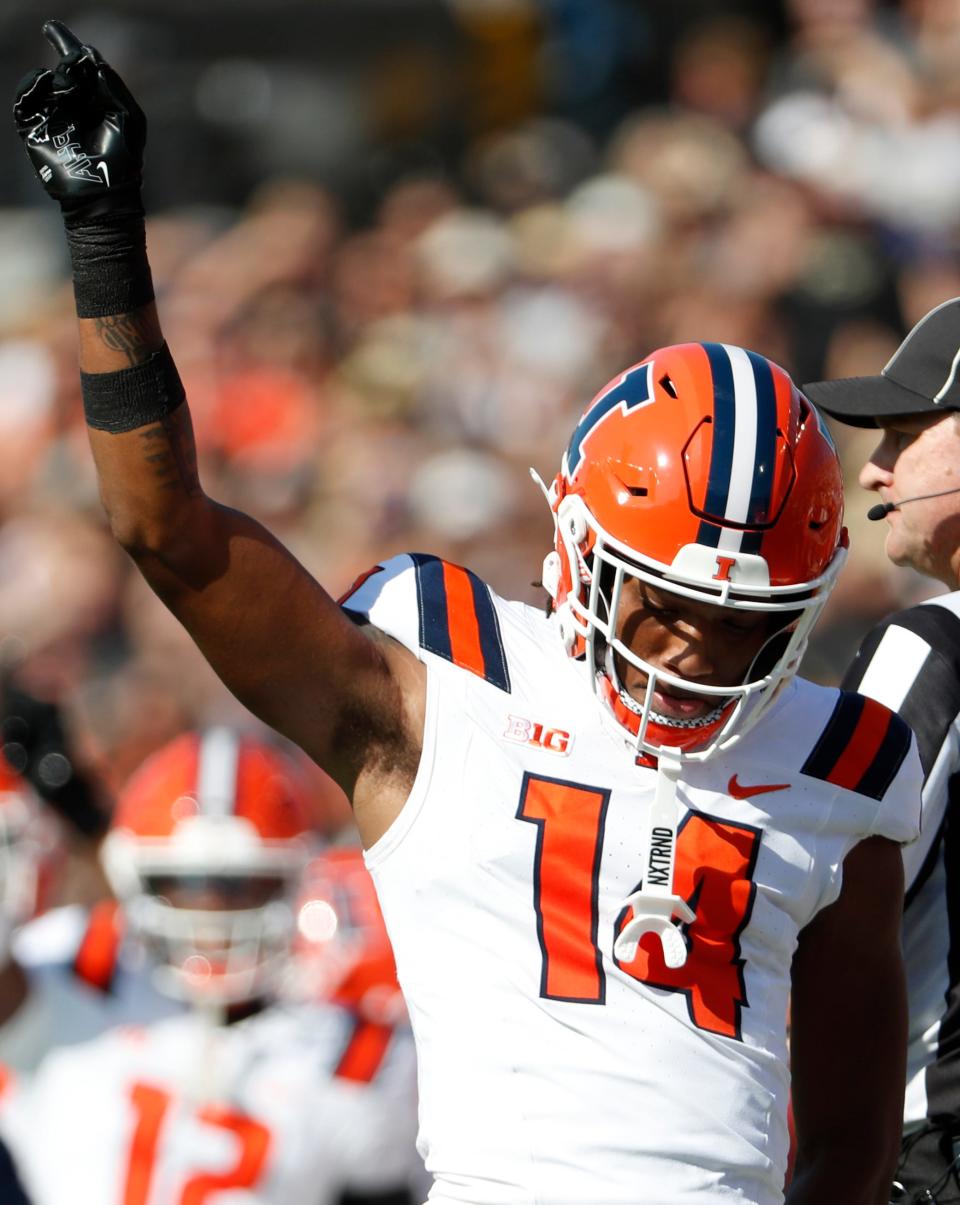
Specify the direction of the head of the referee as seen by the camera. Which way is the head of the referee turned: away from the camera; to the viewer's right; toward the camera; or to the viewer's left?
to the viewer's left

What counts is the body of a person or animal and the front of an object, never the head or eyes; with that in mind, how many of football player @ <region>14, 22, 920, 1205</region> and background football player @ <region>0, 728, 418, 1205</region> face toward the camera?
2

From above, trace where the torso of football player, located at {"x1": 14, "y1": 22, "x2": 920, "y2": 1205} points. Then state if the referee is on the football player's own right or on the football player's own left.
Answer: on the football player's own left

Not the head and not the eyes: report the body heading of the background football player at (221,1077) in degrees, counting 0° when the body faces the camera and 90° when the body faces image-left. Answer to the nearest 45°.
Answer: approximately 0°
